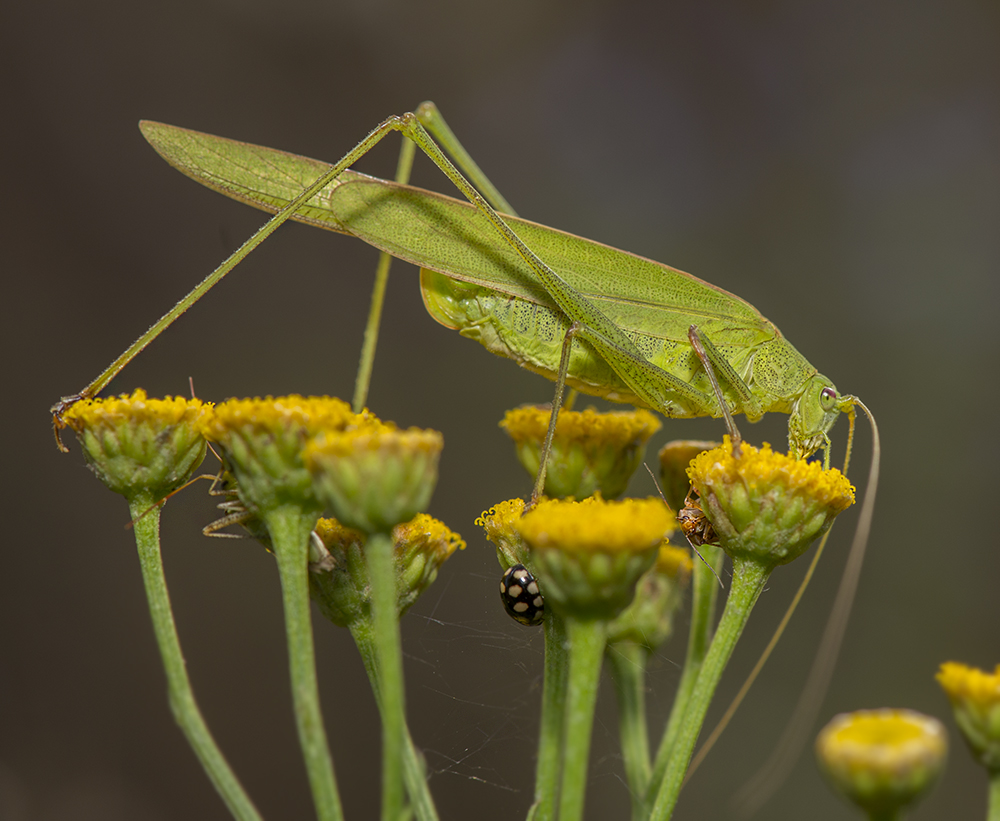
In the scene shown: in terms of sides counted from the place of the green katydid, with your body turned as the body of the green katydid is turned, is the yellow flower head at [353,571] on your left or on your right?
on your right

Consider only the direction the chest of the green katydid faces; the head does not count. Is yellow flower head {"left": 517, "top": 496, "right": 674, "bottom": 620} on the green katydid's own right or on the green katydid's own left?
on the green katydid's own right

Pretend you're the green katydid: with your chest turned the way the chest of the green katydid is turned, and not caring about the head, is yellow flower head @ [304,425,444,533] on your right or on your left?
on your right

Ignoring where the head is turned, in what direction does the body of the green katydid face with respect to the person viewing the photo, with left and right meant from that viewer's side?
facing to the right of the viewer
